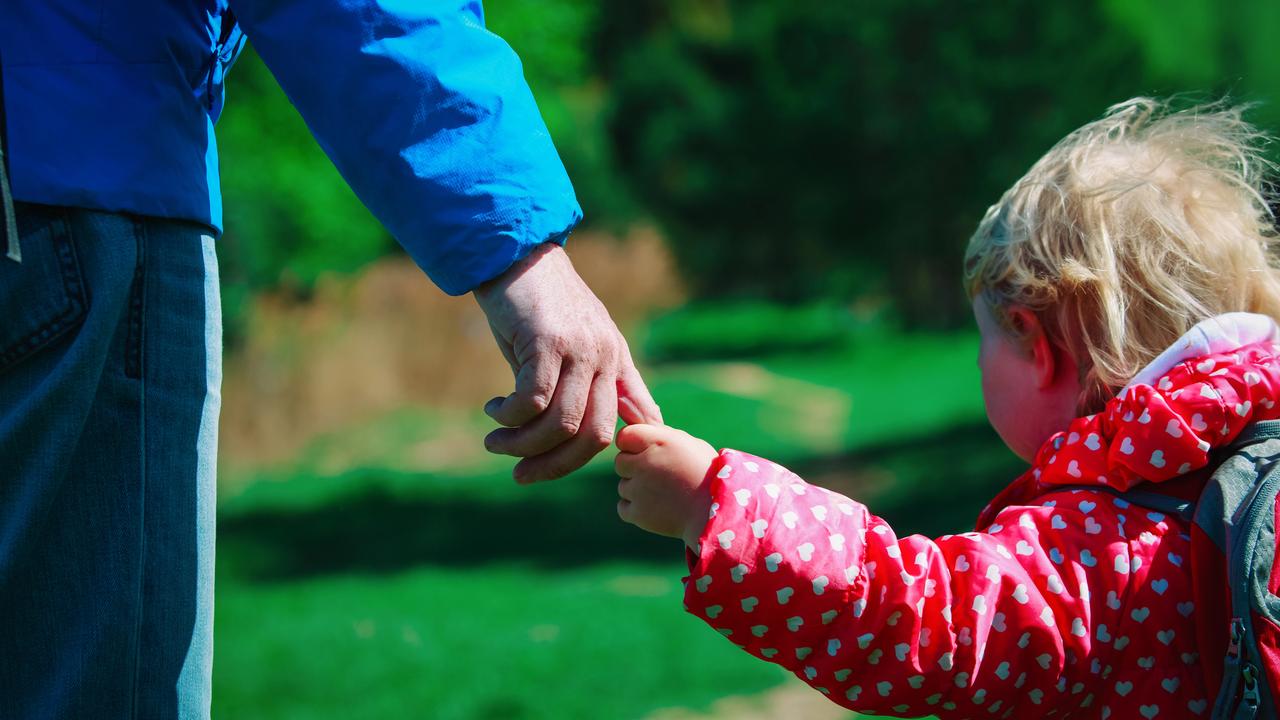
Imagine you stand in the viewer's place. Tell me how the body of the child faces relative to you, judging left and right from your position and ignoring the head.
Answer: facing away from the viewer and to the left of the viewer

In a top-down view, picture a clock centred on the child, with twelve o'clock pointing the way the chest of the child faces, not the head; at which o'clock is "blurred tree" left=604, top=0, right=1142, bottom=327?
The blurred tree is roughly at 1 o'clock from the child.

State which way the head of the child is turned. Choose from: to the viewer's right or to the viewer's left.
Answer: to the viewer's left
